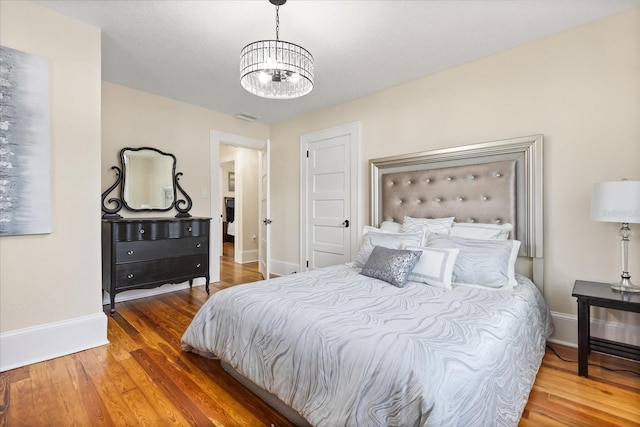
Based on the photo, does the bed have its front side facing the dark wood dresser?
no

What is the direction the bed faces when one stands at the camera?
facing the viewer and to the left of the viewer

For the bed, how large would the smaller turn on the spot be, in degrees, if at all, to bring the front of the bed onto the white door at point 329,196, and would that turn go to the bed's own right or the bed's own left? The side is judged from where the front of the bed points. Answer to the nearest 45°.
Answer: approximately 135° to the bed's own right

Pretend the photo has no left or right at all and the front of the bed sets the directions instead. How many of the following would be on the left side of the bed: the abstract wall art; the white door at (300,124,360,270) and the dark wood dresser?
0

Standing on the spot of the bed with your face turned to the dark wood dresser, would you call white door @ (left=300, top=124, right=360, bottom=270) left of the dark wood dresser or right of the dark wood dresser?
right

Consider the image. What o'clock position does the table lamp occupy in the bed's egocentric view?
The table lamp is roughly at 7 o'clock from the bed.

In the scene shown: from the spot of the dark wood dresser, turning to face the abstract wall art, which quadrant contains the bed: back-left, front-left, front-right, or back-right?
front-left

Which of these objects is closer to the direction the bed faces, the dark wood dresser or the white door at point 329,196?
the dark wood dresser

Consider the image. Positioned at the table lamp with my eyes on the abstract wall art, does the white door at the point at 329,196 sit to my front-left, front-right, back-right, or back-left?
front-right

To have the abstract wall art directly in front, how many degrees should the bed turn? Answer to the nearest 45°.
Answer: approximately 45° to its right
